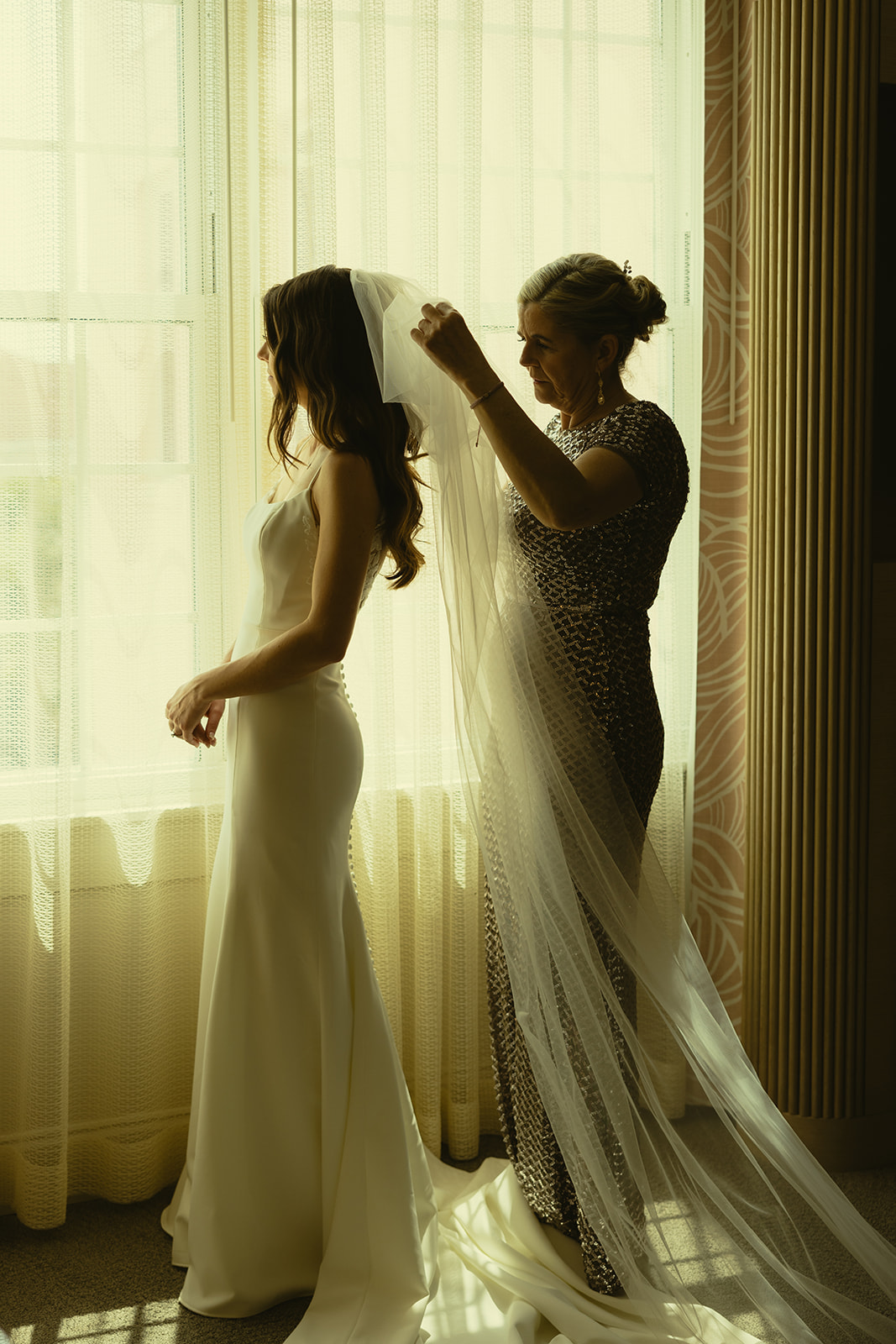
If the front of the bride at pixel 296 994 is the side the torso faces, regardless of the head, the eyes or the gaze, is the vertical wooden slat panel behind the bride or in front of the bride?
behind

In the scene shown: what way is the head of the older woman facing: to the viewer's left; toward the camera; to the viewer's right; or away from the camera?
to the viewer's left

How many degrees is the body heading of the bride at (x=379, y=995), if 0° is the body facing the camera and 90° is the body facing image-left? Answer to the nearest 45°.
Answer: approximately 90°

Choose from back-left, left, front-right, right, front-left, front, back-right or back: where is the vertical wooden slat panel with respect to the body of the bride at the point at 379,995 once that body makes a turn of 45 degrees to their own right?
right

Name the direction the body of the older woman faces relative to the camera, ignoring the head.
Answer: to the viewer's left

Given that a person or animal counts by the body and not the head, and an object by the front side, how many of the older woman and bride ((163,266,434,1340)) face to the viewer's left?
2
